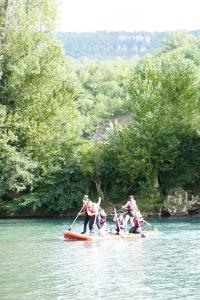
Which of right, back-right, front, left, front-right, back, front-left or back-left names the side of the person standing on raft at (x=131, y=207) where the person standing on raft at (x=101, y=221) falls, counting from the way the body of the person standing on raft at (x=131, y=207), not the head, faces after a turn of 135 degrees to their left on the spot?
back

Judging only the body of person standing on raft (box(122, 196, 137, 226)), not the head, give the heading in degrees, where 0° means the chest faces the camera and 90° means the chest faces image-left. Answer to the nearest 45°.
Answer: approximately 45°
